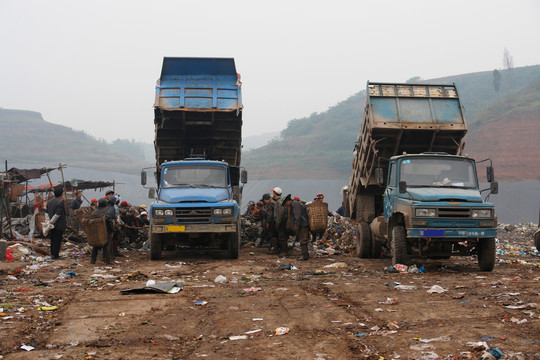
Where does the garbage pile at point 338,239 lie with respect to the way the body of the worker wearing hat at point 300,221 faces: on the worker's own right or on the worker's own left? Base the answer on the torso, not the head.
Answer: on the worker's own right

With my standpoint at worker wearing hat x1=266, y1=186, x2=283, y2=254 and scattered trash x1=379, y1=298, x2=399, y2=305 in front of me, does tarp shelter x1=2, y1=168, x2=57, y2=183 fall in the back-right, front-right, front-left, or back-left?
back-right

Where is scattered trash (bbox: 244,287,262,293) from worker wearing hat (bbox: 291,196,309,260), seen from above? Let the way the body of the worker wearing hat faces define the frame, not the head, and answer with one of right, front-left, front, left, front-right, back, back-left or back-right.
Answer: left
